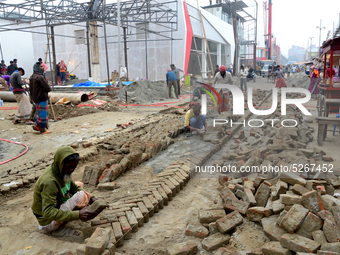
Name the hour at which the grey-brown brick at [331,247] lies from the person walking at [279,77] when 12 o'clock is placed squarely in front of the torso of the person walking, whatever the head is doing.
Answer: The grey-brown brick is roughly at 12 o'clock from the person walking.

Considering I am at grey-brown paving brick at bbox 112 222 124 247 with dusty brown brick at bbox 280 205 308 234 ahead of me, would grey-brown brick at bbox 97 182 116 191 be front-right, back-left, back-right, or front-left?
back-left

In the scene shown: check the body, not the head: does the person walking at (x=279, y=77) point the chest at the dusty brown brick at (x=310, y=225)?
yes

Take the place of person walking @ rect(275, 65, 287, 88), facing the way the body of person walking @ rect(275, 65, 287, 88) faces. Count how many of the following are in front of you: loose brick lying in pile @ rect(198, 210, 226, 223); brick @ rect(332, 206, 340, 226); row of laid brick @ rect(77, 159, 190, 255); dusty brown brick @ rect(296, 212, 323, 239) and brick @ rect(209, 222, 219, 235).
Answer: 5

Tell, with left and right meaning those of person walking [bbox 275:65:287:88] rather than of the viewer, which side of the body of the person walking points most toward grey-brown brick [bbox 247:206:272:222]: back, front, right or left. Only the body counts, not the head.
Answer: front

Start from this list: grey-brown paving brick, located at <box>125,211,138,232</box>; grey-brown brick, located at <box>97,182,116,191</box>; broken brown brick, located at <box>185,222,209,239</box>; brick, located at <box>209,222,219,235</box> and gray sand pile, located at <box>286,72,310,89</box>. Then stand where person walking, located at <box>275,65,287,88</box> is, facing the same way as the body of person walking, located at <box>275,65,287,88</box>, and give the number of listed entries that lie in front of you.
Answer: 4

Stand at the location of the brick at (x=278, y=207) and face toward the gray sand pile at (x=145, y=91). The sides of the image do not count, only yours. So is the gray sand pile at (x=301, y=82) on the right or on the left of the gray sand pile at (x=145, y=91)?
right

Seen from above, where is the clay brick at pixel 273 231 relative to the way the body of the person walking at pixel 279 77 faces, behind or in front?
in front

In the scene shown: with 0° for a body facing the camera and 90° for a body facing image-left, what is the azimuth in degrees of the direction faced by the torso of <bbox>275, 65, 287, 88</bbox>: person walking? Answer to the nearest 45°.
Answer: approximately 0°

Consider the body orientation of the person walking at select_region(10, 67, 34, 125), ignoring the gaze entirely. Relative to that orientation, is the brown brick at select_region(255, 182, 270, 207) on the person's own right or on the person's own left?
on the person's own right

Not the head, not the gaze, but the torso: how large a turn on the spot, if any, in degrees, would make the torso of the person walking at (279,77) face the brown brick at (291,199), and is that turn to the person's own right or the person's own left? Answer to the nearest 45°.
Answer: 0° — they already face it
